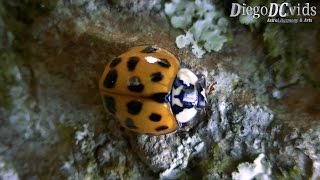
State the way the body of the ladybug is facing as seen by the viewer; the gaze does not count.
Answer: to the viewer's right

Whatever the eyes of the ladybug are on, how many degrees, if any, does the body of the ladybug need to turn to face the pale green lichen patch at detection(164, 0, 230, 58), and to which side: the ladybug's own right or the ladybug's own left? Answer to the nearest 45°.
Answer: approximately 45° to the ladybug's own left
